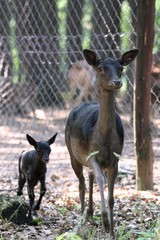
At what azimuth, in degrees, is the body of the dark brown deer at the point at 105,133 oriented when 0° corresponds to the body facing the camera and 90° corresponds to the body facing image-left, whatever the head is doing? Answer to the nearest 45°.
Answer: approximately 315°

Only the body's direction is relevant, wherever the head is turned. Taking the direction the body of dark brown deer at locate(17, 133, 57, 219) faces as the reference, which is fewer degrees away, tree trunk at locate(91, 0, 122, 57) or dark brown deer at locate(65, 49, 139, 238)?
the dark brown deer

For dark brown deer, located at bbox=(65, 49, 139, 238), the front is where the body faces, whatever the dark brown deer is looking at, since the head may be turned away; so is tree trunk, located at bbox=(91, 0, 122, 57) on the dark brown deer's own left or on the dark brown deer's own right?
on the dark brown deer's own left

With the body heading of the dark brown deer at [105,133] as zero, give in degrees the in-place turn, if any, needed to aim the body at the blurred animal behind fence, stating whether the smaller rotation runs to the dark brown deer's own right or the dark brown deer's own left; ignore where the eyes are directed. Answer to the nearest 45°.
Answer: approximately 135° to the dark brown deer's own left

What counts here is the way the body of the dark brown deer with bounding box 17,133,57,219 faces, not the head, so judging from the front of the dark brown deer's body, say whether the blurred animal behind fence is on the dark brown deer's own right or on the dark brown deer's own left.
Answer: on the dark brown deer's own left

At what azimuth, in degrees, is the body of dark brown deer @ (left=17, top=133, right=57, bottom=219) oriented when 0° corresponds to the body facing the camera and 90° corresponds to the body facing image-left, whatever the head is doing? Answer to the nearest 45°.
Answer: approximately 315°

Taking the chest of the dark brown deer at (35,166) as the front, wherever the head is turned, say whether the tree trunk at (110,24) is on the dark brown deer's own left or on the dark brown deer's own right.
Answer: on the dark brown deer's own left
